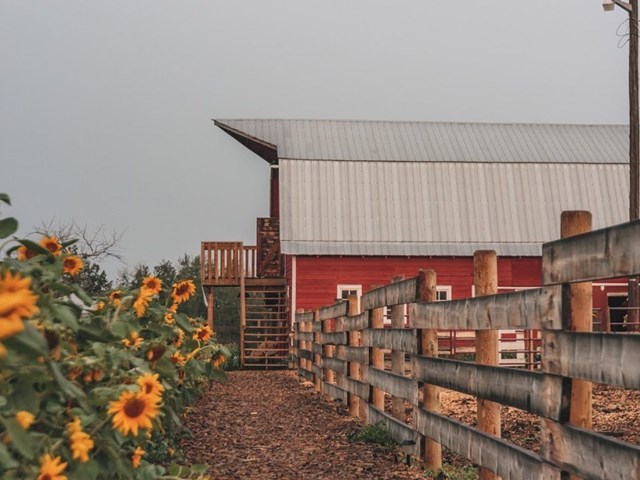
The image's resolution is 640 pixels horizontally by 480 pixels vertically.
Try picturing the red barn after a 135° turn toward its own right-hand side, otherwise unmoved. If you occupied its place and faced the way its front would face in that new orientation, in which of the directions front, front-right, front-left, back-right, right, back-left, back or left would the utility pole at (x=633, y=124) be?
right

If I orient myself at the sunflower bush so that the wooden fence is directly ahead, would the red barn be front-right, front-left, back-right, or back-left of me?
front-left

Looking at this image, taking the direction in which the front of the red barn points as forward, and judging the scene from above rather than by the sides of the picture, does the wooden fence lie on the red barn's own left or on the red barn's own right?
on the red barn's own left
